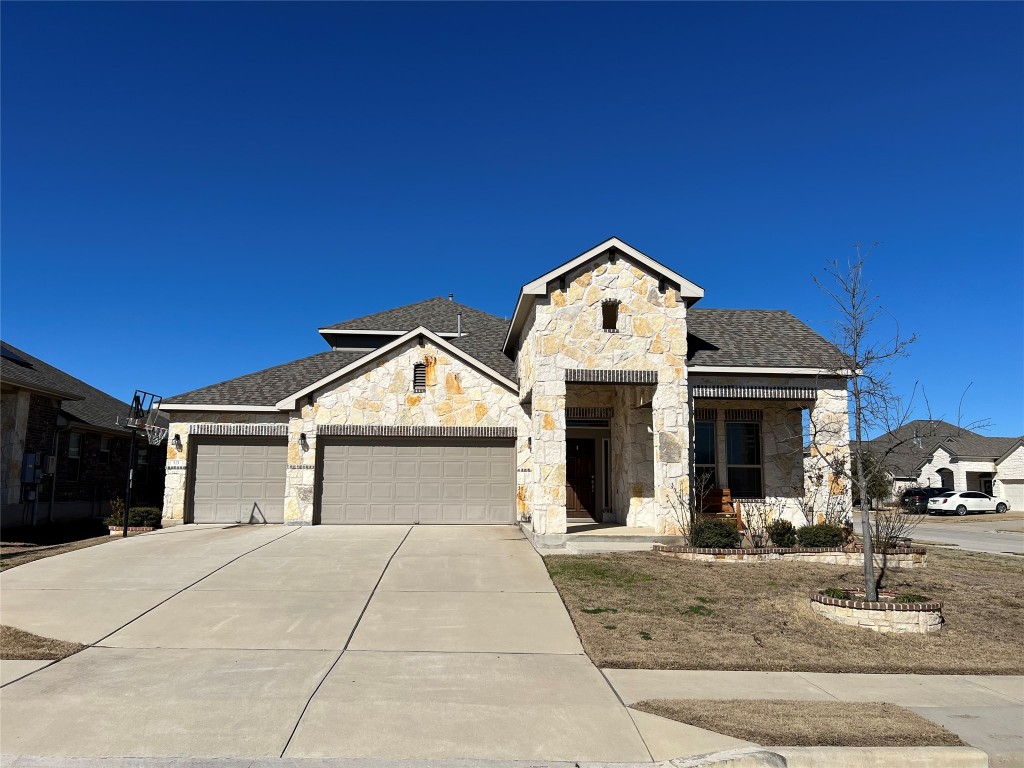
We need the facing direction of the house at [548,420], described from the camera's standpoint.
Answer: facing the viewer

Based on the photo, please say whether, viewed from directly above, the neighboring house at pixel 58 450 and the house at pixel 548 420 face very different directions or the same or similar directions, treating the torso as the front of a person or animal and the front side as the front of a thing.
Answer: same or similar directions

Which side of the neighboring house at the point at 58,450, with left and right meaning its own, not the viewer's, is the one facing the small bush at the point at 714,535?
left

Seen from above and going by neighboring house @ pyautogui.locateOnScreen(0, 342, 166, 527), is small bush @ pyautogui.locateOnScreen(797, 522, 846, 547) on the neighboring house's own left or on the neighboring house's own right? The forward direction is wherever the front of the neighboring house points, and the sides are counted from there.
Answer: on the neighboring house's own left

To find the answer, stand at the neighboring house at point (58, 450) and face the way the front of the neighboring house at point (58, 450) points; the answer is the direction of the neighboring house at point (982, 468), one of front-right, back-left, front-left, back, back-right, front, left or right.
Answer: back-left

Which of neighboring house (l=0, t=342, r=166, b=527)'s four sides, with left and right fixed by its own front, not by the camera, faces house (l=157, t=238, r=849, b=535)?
left

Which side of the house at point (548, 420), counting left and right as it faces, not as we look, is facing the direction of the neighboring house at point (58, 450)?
right

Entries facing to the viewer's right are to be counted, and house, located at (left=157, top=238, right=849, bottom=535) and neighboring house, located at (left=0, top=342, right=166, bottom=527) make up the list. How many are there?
0

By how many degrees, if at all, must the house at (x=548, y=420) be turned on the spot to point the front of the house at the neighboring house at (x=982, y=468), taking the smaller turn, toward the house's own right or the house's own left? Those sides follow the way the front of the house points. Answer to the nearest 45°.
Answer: approximately 135° to the house's own left

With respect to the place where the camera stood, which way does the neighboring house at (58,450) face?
facing the viewer and to the left of the viewer

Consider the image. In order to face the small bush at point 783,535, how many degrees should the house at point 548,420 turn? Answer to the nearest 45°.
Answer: approximately 45° to its left

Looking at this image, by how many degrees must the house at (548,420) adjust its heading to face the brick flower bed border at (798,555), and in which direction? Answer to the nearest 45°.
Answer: approximately 45° to its left

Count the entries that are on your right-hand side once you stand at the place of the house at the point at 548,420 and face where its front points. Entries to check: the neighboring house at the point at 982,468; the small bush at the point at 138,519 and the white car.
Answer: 1

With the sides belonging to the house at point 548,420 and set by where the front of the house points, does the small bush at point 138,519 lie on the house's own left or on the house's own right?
on the house's own right

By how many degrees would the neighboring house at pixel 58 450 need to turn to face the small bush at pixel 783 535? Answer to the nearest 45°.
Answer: approximately 90° to its left
